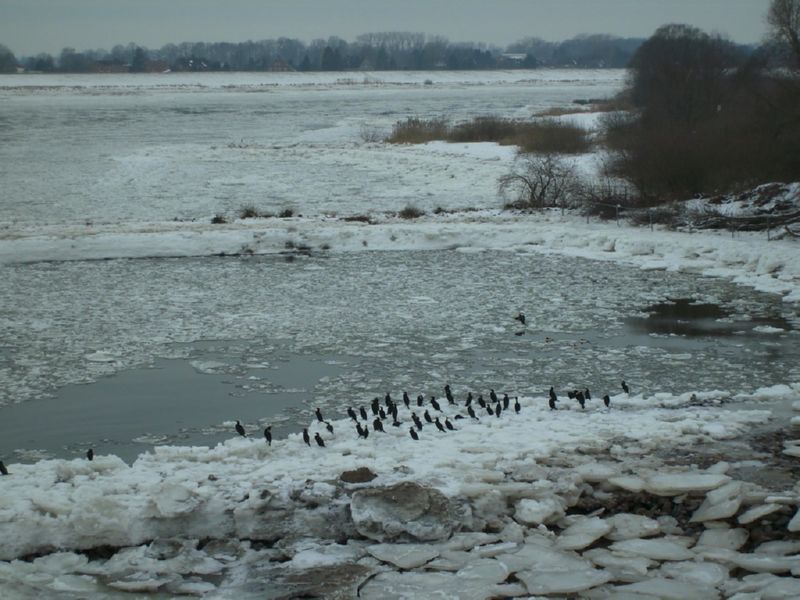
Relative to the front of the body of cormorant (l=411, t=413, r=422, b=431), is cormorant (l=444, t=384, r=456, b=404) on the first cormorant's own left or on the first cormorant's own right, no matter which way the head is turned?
on the first cormorant's own right
